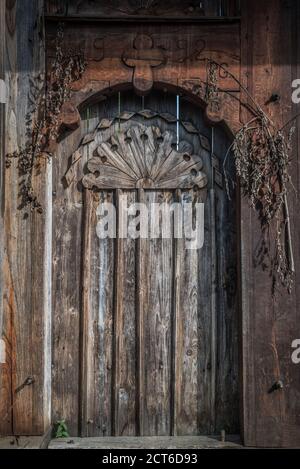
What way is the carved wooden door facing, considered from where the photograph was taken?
facing the viewer
